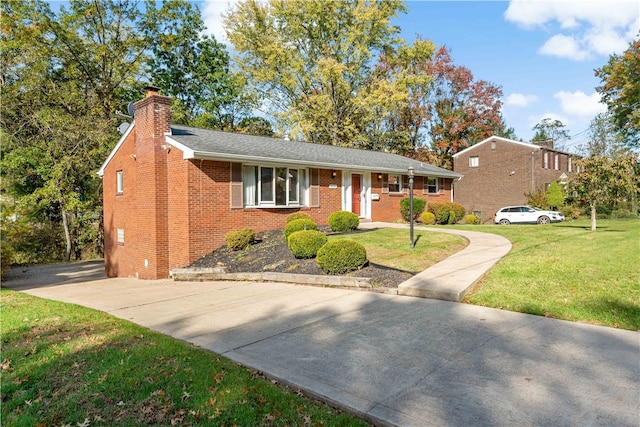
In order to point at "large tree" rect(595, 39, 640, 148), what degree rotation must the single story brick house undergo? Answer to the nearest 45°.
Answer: approximately 90° to its left

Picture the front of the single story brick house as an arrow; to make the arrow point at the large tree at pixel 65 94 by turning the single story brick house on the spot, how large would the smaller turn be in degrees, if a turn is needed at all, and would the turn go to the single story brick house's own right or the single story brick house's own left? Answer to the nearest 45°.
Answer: approximately 180°

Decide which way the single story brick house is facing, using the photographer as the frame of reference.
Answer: facing the viewer and to the right of the viewer

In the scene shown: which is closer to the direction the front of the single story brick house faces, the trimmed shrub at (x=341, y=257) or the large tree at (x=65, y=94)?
the trimmed shrub

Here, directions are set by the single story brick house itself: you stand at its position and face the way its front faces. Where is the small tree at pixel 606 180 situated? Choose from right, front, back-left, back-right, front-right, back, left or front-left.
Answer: front-left

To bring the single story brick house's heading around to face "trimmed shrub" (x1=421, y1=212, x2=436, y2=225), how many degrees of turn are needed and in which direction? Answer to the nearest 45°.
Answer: approximately 90° to its left

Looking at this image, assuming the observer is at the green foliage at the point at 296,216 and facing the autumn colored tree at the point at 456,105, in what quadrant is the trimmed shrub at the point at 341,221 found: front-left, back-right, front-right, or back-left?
front-right

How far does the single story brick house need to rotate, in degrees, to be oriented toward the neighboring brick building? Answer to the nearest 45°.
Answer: approximately 90° to its left

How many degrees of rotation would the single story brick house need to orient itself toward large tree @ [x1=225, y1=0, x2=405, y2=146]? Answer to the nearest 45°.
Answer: approximately 135° to its left

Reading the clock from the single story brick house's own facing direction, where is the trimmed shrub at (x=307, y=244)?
The trimmed shrub is roughly at 12 o'clock from the single story brick house.

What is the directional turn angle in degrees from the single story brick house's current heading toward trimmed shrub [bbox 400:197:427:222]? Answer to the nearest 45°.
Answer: approximately 90° to its left

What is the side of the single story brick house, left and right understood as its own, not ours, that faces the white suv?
left

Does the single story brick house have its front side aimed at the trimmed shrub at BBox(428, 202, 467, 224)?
no

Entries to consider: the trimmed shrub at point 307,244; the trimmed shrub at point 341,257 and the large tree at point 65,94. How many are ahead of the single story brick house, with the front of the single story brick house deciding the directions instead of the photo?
2

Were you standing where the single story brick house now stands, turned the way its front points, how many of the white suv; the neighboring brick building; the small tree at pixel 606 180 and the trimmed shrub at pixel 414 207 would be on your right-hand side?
0

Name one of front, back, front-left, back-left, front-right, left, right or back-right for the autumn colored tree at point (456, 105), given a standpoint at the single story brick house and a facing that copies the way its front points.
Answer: left
